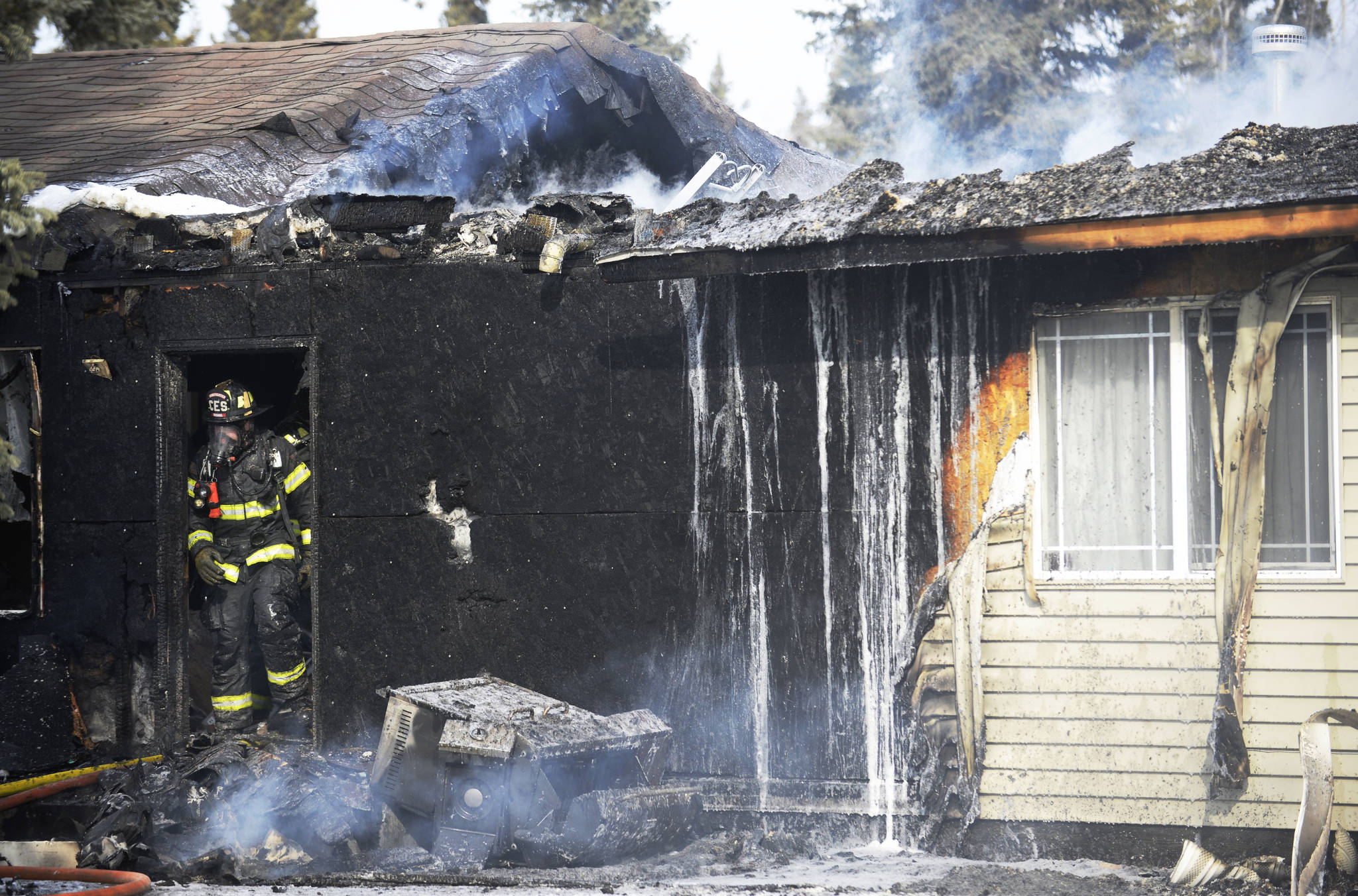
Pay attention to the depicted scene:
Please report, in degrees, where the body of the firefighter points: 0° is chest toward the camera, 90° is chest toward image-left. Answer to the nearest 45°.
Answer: approximately 45°

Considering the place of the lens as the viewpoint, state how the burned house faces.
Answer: facing the viewer

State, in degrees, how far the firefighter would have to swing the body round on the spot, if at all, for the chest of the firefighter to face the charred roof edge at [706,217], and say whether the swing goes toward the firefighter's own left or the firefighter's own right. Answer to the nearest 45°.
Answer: approximately 90° to the firefighter's own left

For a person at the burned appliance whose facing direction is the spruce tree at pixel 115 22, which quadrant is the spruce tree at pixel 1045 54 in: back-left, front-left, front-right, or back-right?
front-right

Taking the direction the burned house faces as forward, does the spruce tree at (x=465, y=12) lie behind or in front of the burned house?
behind

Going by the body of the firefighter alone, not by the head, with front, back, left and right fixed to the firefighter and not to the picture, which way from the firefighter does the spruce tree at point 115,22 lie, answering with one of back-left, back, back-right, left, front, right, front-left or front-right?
back-right
